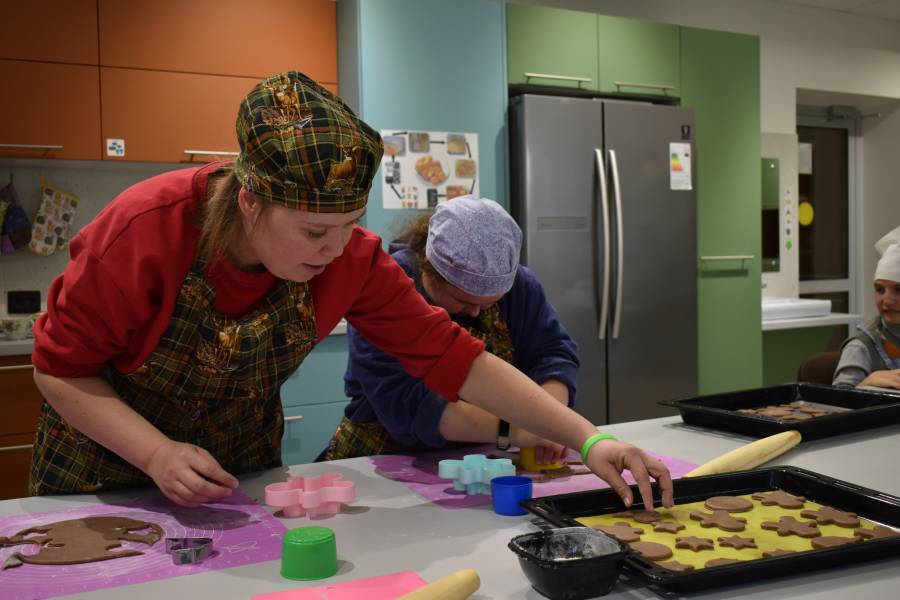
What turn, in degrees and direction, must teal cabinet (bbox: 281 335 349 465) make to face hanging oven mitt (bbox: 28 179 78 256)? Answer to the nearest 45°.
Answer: approximately 45° to its right

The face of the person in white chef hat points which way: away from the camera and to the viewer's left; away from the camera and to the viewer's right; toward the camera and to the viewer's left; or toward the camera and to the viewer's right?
toward the camera and to the viewer's left

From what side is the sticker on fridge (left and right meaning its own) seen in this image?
front

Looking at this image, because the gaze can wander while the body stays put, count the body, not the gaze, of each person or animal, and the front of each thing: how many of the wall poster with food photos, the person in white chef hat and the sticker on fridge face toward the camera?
3

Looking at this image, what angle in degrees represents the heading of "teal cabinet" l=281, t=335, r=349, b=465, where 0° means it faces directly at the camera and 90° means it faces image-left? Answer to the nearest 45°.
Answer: approximately 45°

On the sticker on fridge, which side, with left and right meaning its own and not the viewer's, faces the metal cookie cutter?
front

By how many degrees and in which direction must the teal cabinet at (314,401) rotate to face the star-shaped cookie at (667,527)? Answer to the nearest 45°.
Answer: approximately 45° to its left

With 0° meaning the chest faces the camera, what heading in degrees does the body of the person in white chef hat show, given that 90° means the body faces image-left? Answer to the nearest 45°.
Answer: approximately 0°

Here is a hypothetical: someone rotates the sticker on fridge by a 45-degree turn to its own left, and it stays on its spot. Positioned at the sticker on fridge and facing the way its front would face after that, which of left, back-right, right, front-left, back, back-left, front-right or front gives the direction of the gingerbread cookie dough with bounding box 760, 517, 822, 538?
front-right

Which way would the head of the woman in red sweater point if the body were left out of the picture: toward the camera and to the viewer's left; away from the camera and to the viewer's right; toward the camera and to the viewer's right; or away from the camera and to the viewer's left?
toward the camera and to the viewer's right

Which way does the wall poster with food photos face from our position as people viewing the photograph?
facing the viewer

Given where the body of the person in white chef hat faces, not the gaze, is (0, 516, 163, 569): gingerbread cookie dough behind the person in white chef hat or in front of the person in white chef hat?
in front

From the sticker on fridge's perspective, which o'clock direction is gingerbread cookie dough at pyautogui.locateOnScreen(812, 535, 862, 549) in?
The gingerbread cookie dough is roughly at 12 o'clock from the sticker on fridge.

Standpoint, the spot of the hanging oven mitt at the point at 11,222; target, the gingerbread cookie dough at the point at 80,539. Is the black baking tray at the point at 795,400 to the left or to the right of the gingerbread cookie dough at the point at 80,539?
left

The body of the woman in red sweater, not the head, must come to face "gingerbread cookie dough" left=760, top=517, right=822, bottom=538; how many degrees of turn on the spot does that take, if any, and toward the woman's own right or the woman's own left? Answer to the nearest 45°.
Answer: approximately 45° to the woman's own left
